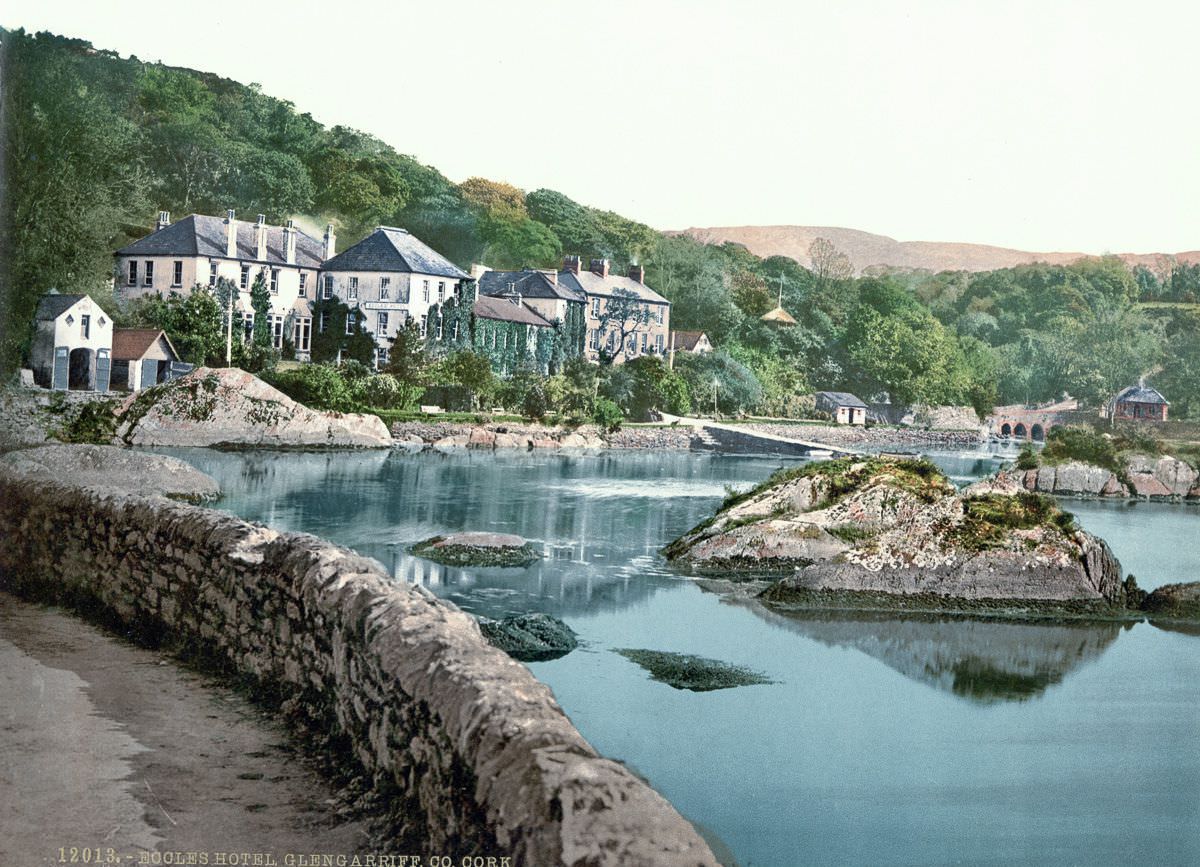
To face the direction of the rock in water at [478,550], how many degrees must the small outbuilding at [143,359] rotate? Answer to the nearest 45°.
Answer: approximately 45° to its left

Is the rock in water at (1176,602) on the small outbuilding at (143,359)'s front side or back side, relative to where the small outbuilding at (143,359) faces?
on the front side

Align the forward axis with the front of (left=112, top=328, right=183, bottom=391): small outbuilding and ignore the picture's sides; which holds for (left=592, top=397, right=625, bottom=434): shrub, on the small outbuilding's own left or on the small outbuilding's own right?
on the small outbuilding's own left

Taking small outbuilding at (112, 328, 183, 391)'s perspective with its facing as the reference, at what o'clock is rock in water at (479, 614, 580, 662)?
The rock in water is roughly at 12 o'clock from the small outbuilding.

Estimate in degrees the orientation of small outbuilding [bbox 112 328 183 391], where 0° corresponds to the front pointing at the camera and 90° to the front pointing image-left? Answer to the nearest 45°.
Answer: approximately 315°

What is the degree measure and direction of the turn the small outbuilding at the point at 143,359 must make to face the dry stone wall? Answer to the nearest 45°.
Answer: approximately 45° to its right

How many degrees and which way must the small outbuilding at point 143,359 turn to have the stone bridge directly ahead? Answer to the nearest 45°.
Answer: approximately 45° to its left

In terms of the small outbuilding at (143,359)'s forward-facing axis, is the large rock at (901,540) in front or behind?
in front
